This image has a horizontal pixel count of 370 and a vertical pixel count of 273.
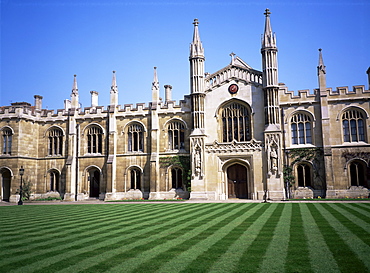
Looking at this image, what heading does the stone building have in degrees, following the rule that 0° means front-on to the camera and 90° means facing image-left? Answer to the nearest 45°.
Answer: approximately 0°
